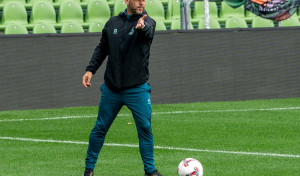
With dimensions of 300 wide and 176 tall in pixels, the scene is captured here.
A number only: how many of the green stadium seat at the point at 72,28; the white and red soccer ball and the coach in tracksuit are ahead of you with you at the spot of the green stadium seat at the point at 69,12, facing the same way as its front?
3

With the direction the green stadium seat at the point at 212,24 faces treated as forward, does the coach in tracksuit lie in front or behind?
in front

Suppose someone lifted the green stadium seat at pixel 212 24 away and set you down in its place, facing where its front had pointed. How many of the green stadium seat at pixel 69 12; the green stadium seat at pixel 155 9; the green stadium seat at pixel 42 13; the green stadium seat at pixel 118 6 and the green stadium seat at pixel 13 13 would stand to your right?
5

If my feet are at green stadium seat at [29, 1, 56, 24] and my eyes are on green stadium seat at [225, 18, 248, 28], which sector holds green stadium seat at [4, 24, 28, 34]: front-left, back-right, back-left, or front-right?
back-right

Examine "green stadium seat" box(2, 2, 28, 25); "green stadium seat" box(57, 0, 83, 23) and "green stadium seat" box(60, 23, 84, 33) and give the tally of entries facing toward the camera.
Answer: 3

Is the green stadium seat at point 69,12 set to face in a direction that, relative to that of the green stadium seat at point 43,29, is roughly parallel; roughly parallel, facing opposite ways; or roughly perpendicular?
roughly parallel

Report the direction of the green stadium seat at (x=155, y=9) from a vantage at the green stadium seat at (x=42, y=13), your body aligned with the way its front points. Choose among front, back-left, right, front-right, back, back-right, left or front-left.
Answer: left

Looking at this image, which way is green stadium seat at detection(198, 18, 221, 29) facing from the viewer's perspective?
toward the camera

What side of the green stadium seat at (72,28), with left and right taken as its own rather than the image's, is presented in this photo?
front

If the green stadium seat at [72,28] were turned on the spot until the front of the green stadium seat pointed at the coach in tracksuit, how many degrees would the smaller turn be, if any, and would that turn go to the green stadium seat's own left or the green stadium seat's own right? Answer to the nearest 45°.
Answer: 0° — it already faces them

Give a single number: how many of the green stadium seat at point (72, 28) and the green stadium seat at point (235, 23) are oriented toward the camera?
2

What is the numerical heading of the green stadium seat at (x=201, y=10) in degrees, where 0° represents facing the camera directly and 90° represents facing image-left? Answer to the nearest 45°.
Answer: approximately 0°

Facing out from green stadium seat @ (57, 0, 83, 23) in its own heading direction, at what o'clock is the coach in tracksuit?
The coach in tracksuit is roughly at 12 o'clock from the green stadium seat.

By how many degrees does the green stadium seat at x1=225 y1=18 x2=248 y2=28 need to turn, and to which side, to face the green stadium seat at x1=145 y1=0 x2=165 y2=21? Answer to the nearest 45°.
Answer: approximately 90° to its right

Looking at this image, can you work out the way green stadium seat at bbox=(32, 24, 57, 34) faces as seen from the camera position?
facing the viewer

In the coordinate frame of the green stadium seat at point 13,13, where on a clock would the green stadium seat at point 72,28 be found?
the green stadium seat at point 72,28 is roughly at 10 o'clock from the green stadium seat at point 13,13.
